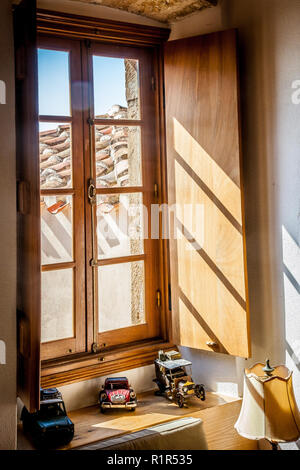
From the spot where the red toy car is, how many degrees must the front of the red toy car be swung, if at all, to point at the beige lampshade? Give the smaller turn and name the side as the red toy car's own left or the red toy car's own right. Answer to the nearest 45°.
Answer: approximately 45° to the red toy car's own left

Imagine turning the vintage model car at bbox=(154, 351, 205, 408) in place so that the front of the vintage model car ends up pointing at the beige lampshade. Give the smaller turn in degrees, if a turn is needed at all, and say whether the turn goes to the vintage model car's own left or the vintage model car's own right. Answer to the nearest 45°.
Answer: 0° — it already faces it

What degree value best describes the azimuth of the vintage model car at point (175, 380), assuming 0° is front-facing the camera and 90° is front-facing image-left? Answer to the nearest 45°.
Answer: approximately 315°

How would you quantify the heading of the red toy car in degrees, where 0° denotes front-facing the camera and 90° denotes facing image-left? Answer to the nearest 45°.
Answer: approximately 0°
